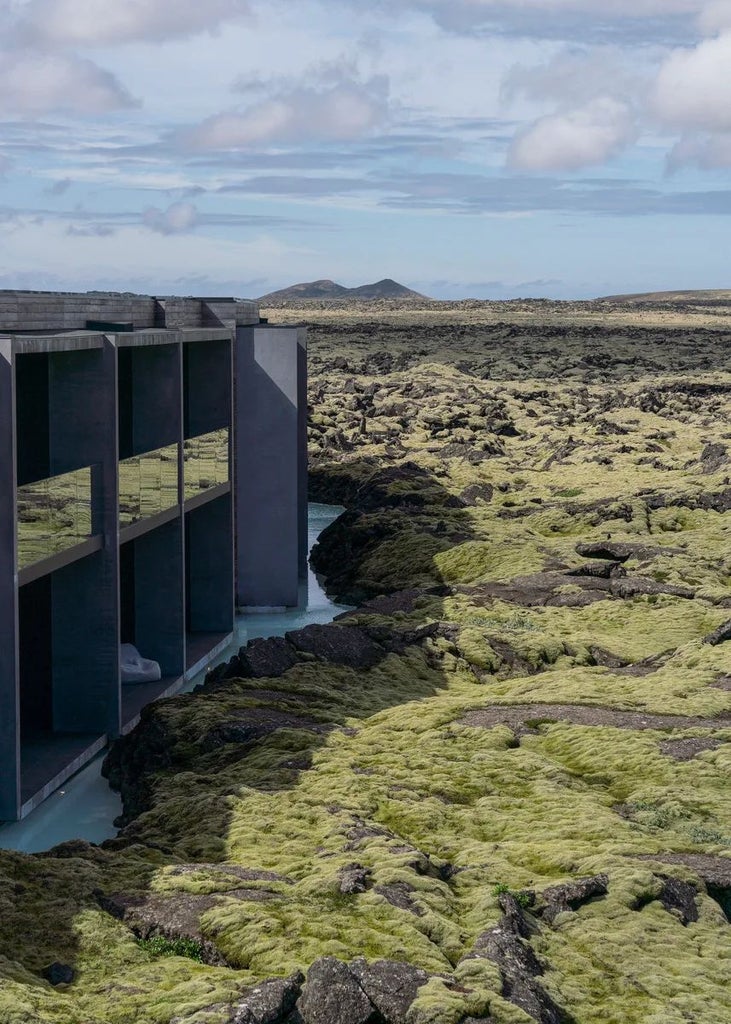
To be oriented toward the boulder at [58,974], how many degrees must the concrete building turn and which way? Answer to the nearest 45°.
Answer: approximately 45° to its right

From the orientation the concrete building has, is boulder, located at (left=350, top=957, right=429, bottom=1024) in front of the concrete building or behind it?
in front

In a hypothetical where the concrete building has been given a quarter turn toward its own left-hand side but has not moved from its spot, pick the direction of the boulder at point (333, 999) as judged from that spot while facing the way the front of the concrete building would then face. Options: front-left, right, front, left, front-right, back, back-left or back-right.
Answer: back-right

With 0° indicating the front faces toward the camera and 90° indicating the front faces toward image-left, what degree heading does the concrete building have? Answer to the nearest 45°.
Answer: approximately 315°
